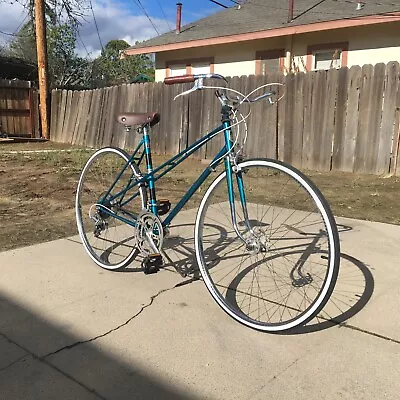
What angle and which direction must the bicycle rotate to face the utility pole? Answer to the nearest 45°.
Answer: approximately 180°

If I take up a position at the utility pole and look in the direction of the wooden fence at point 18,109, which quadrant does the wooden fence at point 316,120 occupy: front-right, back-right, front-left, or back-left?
back-left

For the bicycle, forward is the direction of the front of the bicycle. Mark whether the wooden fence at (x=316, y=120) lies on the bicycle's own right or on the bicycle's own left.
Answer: on the bicycle's own left

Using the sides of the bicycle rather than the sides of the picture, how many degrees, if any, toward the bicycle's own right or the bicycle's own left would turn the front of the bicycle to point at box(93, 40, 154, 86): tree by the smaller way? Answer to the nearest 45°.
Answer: approximately 135° to the bicycle's own left

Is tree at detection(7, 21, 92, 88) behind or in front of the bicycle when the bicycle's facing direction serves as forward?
behind

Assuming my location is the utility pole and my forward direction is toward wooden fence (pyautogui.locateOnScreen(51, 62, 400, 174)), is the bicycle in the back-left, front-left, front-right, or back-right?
front-right

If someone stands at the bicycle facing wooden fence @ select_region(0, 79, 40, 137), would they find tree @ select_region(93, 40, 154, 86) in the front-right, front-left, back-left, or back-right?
front-right
